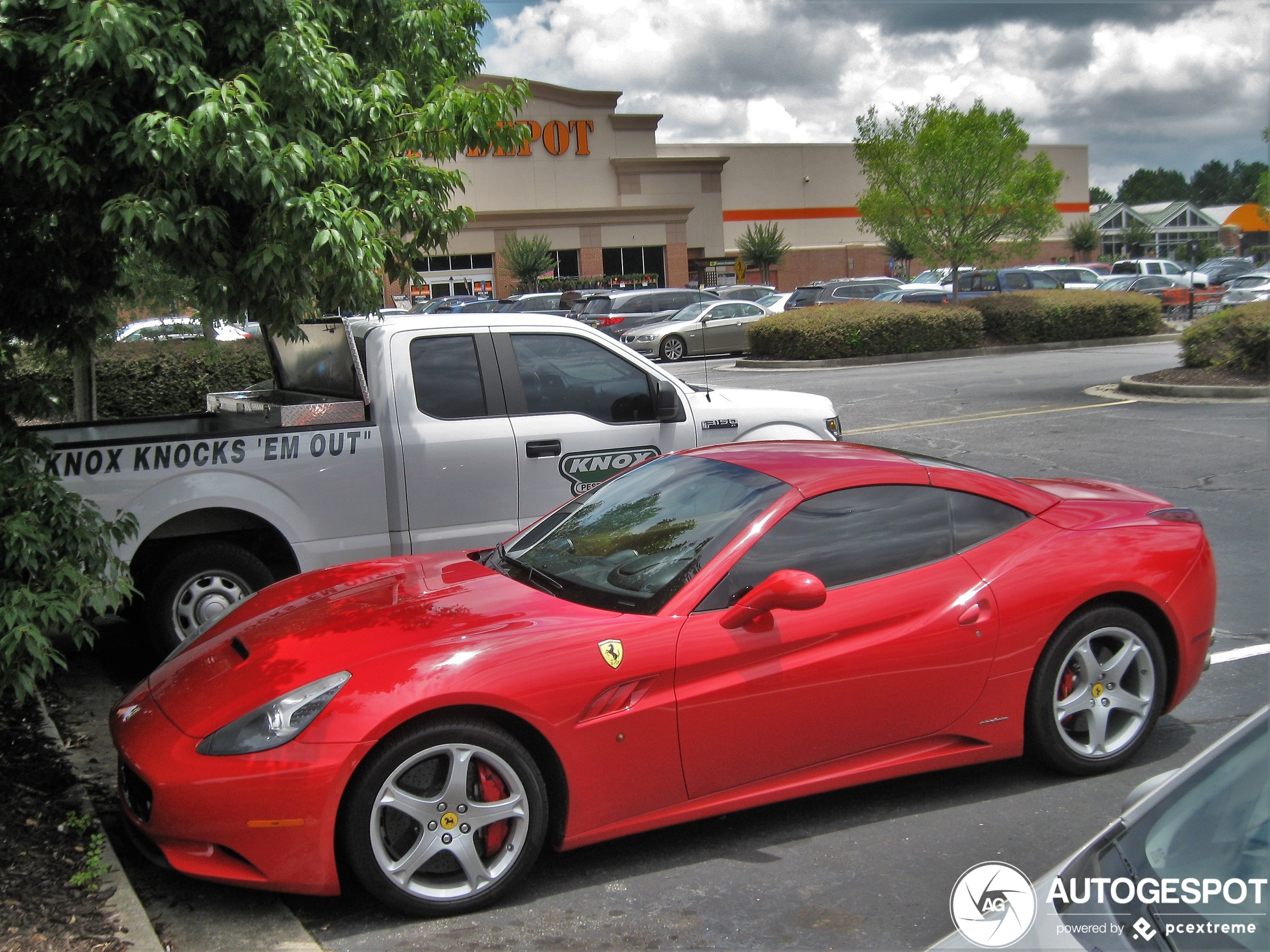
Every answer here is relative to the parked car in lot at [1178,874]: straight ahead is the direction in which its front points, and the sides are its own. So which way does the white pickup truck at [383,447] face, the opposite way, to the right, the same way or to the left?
the opposite way

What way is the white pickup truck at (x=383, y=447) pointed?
to the viewer's right

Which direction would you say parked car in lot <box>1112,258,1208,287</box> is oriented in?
to the viewer's right
